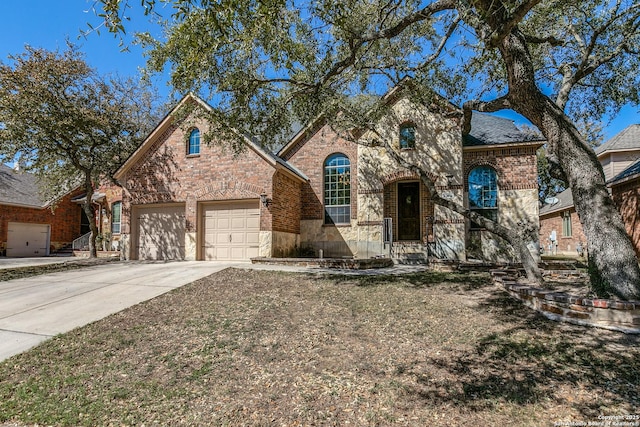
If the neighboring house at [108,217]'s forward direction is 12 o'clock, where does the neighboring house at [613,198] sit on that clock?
the neighboring house at [613,198] is roughly at 10 o'clock from the neighboring house at [108,217].

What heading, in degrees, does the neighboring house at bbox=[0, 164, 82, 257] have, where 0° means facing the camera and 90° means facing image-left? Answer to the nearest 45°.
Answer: approximately 0°

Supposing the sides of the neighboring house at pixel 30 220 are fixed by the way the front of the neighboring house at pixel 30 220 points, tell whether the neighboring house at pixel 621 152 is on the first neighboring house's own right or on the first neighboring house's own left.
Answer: on the first neighboring house's own left

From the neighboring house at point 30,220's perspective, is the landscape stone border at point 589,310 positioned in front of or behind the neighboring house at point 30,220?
in front

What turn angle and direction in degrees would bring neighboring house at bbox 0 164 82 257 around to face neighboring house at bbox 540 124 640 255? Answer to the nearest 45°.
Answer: approximately 45° to its left

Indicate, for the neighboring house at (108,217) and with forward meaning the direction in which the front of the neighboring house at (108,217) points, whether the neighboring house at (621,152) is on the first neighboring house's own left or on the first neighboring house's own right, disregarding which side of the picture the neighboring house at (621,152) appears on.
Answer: on the first neighboring house's own left
